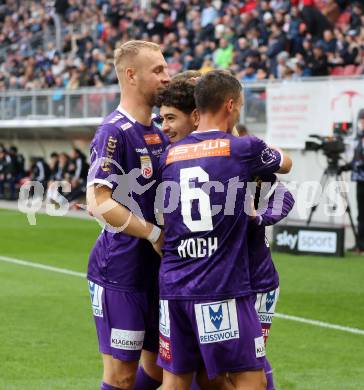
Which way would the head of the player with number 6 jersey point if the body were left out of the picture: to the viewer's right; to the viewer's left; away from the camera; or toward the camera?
away from the camera

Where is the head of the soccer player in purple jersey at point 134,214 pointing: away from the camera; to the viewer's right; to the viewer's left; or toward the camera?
to the viewer's right

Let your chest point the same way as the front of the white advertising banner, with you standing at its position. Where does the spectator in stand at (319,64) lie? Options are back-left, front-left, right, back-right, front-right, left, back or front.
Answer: back

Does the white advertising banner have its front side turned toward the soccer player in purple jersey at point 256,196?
yes

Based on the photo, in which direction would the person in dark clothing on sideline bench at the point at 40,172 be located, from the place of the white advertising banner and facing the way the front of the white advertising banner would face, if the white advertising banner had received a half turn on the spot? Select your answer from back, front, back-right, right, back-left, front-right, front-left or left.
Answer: front-left

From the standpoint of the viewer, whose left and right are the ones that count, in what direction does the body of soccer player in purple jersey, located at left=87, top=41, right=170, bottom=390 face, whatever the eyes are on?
facing the viewer and to the right of the viewer

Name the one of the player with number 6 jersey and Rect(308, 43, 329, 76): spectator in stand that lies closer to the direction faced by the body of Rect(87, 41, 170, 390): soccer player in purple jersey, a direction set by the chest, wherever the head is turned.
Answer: the player with number 6 jersey

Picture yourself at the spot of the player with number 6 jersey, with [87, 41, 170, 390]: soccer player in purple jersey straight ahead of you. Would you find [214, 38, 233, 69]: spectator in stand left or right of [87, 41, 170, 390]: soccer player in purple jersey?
right

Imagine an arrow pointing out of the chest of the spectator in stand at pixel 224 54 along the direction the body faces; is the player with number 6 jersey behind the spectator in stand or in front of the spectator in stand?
in front

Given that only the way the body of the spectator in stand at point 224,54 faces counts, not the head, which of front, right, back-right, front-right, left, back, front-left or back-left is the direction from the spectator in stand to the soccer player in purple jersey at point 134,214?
front

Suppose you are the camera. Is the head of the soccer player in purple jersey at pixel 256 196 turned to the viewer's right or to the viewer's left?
to the viewer's left
